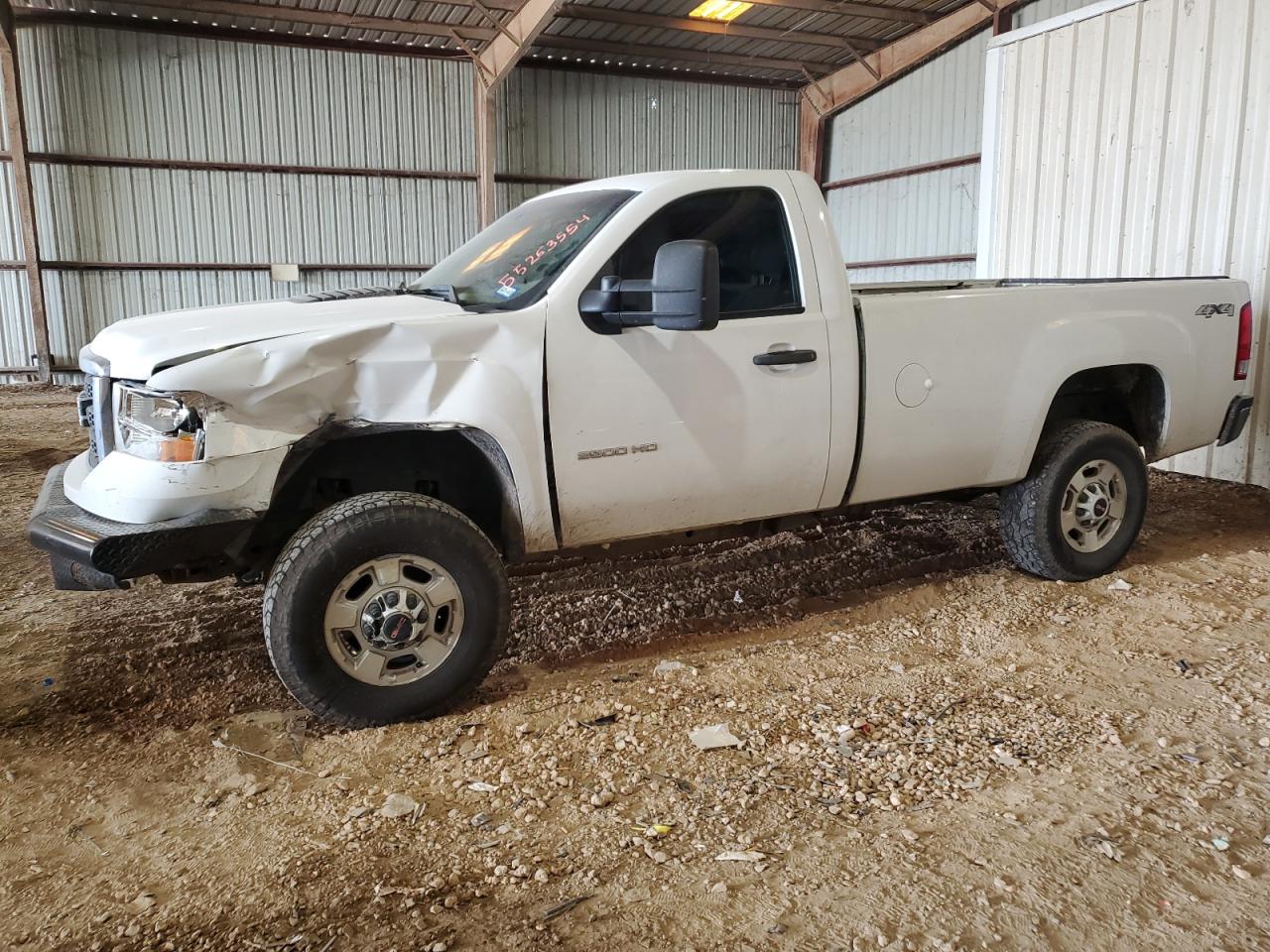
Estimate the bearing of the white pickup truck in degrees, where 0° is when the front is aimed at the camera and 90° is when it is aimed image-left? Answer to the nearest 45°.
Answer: approximately 45°

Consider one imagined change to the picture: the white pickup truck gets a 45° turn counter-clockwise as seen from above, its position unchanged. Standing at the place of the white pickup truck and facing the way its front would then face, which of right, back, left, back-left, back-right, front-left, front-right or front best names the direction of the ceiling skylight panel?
back
